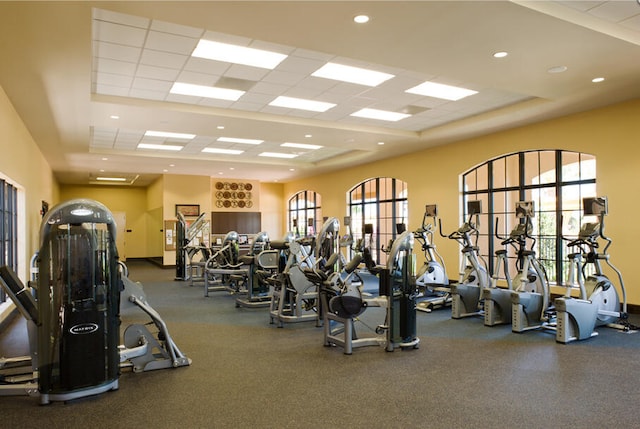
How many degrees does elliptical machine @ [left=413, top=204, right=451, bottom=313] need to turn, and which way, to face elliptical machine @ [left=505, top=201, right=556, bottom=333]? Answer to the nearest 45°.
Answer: approximately 90° to its right

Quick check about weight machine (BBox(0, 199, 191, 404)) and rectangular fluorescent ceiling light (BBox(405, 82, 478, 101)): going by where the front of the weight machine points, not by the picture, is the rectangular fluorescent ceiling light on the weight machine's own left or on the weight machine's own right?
on the weight machine's own left

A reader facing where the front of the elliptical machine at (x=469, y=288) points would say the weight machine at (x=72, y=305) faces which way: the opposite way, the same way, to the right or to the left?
to the right

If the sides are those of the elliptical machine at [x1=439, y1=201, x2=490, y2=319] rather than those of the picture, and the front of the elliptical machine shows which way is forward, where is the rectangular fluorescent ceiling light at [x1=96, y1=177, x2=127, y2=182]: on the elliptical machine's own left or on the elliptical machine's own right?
on the elliptical machine's own left

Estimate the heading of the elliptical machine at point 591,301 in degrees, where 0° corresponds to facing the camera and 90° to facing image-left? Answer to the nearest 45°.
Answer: approximately 225°

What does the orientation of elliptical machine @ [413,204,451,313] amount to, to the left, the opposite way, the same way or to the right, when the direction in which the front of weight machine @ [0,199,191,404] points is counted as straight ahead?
to the left

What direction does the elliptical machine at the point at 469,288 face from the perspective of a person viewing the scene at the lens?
facing away from the viewer and to the right of the viewer

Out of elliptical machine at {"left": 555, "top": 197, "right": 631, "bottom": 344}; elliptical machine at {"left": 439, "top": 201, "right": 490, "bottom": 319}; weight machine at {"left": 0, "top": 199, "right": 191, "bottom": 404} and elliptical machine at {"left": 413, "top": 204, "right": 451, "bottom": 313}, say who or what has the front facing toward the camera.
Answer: the weight machine

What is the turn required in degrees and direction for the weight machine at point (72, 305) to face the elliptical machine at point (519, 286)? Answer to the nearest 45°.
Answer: approximately 90° to its left

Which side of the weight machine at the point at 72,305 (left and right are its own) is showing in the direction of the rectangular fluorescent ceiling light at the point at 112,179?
back

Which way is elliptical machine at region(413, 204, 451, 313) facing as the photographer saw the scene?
facing away from the viewer and to the right of the viewer

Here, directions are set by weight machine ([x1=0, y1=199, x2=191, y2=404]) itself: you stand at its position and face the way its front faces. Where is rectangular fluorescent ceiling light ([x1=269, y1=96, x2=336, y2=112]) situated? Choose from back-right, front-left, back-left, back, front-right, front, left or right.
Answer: back-left
